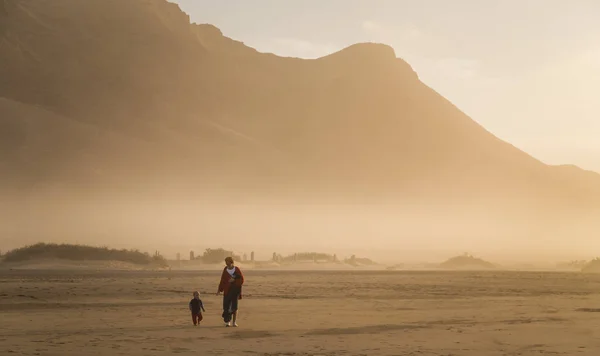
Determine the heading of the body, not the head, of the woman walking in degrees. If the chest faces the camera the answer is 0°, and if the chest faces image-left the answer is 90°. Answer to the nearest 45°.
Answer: approximately 0°
